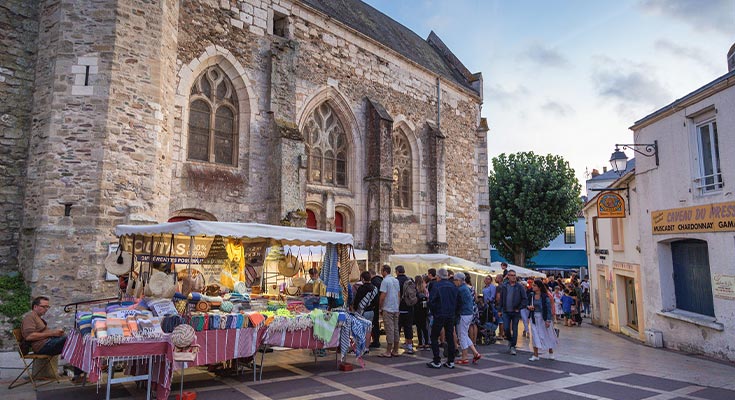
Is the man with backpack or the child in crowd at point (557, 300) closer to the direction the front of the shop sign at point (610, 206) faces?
the man with backpack

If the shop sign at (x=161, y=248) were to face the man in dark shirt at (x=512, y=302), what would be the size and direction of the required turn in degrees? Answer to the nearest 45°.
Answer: approximately 90° to its left

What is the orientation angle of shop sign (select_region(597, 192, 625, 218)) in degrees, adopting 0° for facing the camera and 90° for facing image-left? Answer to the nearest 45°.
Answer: approximately 0°

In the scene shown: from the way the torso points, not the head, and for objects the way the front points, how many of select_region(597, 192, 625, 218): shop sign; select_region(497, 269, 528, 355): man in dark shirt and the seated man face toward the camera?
2

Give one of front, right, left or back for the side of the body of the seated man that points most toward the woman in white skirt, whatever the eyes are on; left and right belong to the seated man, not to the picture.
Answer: front

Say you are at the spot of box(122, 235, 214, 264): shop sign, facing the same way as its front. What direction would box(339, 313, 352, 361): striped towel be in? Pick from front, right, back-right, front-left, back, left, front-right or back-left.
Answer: front-left

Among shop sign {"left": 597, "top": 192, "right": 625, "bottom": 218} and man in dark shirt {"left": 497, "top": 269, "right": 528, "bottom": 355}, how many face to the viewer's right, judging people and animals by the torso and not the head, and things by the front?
0

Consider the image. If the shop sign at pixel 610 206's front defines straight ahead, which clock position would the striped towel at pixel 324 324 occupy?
The striped towel is roughly at 1 o'clock from the shop sign.

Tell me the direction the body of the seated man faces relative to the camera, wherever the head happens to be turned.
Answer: to the viewer's right

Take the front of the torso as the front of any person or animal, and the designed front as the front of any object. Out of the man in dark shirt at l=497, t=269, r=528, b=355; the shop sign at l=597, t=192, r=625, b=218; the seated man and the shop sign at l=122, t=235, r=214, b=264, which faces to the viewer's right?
the seated man
